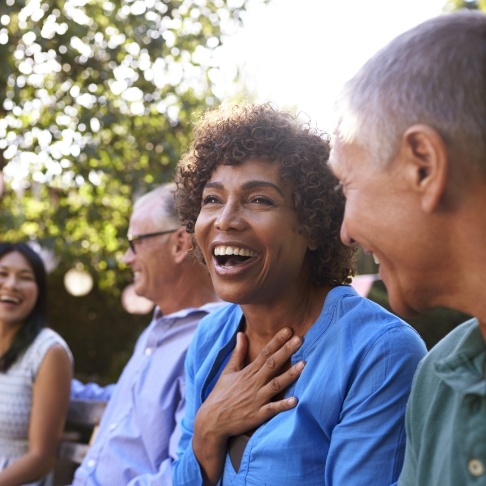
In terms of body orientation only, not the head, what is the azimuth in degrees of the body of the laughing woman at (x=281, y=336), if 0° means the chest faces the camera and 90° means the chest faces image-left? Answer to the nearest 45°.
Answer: approximately 45°

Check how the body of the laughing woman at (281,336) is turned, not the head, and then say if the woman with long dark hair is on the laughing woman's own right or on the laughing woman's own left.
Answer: on the laughing woman's own right

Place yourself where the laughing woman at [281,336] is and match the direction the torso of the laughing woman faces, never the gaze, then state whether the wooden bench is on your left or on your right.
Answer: on your right

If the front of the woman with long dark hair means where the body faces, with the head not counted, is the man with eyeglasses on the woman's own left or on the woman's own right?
on the woman's own left
